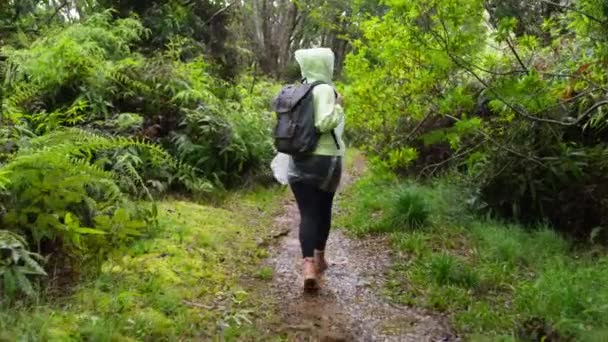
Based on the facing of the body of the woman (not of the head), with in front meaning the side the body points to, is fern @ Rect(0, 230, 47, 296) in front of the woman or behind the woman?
behind

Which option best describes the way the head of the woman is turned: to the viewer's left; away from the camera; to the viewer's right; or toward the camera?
away from the camera

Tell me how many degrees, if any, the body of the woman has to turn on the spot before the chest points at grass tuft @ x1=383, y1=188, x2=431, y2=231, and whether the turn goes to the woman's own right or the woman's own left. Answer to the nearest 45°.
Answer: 0° — they already face it

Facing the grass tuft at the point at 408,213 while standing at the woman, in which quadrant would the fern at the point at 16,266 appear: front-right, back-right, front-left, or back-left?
back-left

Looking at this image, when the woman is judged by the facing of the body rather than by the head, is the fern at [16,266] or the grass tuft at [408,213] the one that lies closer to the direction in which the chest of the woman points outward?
the grass tuft

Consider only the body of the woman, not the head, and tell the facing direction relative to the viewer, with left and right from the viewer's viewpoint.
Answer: facing away from the viewer and to the right of the viewer

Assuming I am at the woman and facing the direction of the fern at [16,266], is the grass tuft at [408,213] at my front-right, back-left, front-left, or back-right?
back-right
